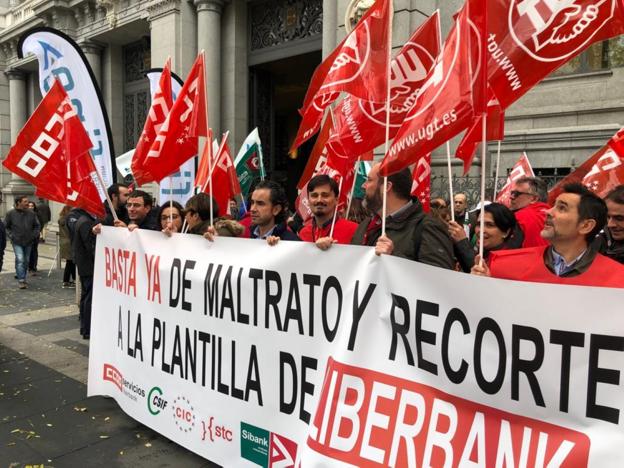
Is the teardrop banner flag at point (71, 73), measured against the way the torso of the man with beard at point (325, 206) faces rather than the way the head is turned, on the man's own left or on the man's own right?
on the man's own right

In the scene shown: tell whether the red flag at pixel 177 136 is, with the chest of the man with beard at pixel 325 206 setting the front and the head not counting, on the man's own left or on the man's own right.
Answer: on the man's own right

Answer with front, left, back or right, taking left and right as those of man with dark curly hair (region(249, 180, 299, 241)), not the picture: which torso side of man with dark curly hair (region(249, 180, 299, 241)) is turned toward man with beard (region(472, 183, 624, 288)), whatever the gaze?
left

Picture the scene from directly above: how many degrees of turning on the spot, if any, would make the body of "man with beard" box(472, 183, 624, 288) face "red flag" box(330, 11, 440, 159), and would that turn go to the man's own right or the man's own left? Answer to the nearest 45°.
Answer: approximately 90° to the man's own right

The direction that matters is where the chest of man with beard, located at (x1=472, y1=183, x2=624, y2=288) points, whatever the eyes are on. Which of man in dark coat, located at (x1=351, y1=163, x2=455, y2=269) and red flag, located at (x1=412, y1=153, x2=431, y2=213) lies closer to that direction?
the man in dark coat

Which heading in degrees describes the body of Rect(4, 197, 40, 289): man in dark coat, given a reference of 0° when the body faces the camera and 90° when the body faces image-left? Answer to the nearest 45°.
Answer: approximately 0°

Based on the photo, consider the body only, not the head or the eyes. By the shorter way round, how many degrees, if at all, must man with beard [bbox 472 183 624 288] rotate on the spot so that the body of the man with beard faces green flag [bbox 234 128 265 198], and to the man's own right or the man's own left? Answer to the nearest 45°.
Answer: approximately 90° to the man's own right
